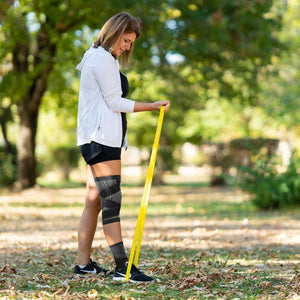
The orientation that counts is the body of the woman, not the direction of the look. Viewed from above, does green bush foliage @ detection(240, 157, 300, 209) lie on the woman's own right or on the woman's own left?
on the woman's own left

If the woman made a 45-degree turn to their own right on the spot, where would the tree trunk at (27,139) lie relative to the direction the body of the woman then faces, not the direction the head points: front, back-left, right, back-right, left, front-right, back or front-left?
back-left

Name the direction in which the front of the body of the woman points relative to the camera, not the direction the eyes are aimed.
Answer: to the viewer's right
